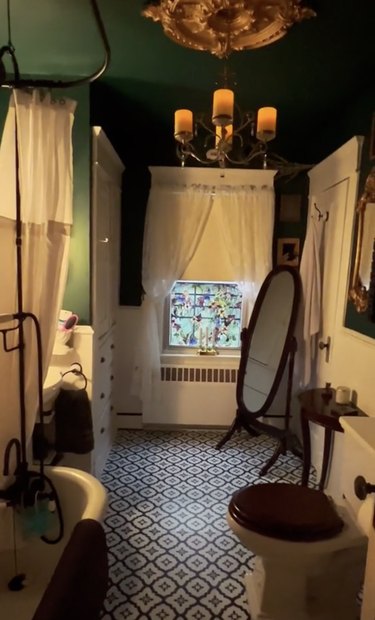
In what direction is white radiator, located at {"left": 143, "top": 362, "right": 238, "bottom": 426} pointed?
toward the camera

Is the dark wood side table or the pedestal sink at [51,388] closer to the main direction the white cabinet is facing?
the dark wood side table

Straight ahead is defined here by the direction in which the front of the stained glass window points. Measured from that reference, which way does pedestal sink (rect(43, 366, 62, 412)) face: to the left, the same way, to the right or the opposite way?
to the left

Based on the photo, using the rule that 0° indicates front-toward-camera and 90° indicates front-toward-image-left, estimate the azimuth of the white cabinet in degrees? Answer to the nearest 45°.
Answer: approximately 270°

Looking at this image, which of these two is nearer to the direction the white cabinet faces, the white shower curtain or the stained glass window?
the stained glass window

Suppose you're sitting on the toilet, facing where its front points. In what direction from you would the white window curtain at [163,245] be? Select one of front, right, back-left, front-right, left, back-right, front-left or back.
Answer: front-right

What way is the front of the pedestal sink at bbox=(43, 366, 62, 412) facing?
to the viewer's right

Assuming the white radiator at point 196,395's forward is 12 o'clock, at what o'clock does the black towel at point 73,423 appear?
The black towel is roughly at 1 o'clock from the white radiator.

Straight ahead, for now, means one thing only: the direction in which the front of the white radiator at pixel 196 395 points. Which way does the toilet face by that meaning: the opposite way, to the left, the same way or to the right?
to the right

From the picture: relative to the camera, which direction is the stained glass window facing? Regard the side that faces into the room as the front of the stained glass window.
toward the camera

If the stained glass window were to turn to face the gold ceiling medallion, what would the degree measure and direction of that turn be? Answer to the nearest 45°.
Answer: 0° — it already faces it

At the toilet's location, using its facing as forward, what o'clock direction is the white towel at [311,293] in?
The white towel is roughly at 3 o'clock from the toilet.

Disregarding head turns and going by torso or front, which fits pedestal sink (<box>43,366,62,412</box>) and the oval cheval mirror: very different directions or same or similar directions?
very different directions

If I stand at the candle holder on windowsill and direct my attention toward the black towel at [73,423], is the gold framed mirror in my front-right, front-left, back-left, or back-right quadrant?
front-left

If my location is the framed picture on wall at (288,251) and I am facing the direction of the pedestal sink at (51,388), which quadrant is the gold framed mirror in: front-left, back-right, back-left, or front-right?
front-left

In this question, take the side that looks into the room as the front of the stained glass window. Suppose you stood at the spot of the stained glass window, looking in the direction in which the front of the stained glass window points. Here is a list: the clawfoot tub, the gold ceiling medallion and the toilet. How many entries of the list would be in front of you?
3

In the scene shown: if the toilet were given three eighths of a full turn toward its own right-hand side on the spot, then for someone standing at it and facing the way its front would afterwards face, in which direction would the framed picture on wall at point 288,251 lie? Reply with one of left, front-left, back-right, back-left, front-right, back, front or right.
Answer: front-left

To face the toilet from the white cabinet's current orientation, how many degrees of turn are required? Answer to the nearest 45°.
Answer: approximately 45° to its right

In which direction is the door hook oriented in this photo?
to the viewer's left

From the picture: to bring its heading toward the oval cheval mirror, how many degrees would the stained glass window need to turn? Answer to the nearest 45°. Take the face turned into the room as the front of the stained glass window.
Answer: approximately 45° to its left
